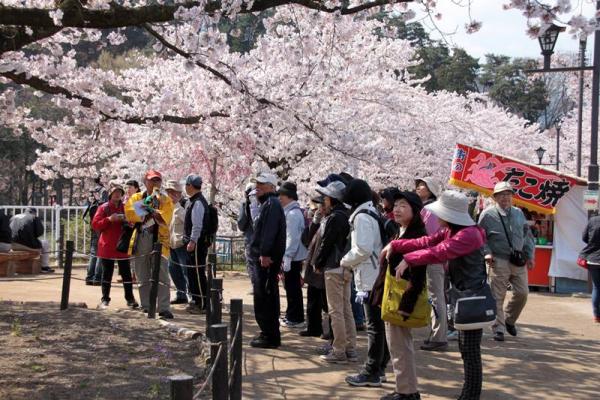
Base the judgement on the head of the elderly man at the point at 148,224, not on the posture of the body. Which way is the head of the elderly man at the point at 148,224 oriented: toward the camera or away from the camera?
toward the camera

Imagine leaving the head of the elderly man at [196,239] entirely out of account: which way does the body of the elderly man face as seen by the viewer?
to the viewer's left

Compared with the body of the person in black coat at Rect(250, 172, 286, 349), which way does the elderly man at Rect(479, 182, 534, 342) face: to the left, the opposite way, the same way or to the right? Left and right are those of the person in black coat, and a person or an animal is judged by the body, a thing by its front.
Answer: to the left

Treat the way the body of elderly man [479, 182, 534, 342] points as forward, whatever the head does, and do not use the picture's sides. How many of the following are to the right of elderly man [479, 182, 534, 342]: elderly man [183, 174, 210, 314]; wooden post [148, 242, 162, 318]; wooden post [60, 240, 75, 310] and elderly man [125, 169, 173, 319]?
4

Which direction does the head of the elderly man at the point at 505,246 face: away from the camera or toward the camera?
toward the camera

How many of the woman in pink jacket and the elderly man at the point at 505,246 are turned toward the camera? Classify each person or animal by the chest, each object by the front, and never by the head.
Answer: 1

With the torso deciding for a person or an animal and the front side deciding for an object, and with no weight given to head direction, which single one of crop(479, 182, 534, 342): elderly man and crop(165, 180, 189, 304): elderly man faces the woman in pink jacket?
crop(479, 182, 534, 342): elderly man

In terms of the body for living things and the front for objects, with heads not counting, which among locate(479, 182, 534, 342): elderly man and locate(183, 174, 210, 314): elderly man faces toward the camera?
locate(479, 182, 534, 342): elderly man

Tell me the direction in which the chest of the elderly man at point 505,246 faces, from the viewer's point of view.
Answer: toward the camera

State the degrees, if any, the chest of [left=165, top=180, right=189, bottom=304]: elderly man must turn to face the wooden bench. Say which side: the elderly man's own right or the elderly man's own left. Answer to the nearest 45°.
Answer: approximately 45° to the elderly man's own right

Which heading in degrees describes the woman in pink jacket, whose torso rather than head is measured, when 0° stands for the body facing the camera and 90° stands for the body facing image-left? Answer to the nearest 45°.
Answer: approximately 90°

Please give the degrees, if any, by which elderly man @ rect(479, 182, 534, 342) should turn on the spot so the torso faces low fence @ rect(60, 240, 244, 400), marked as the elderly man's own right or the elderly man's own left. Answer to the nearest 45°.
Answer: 0° — they already face it

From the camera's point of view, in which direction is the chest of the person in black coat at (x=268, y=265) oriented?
to the viewer's left
